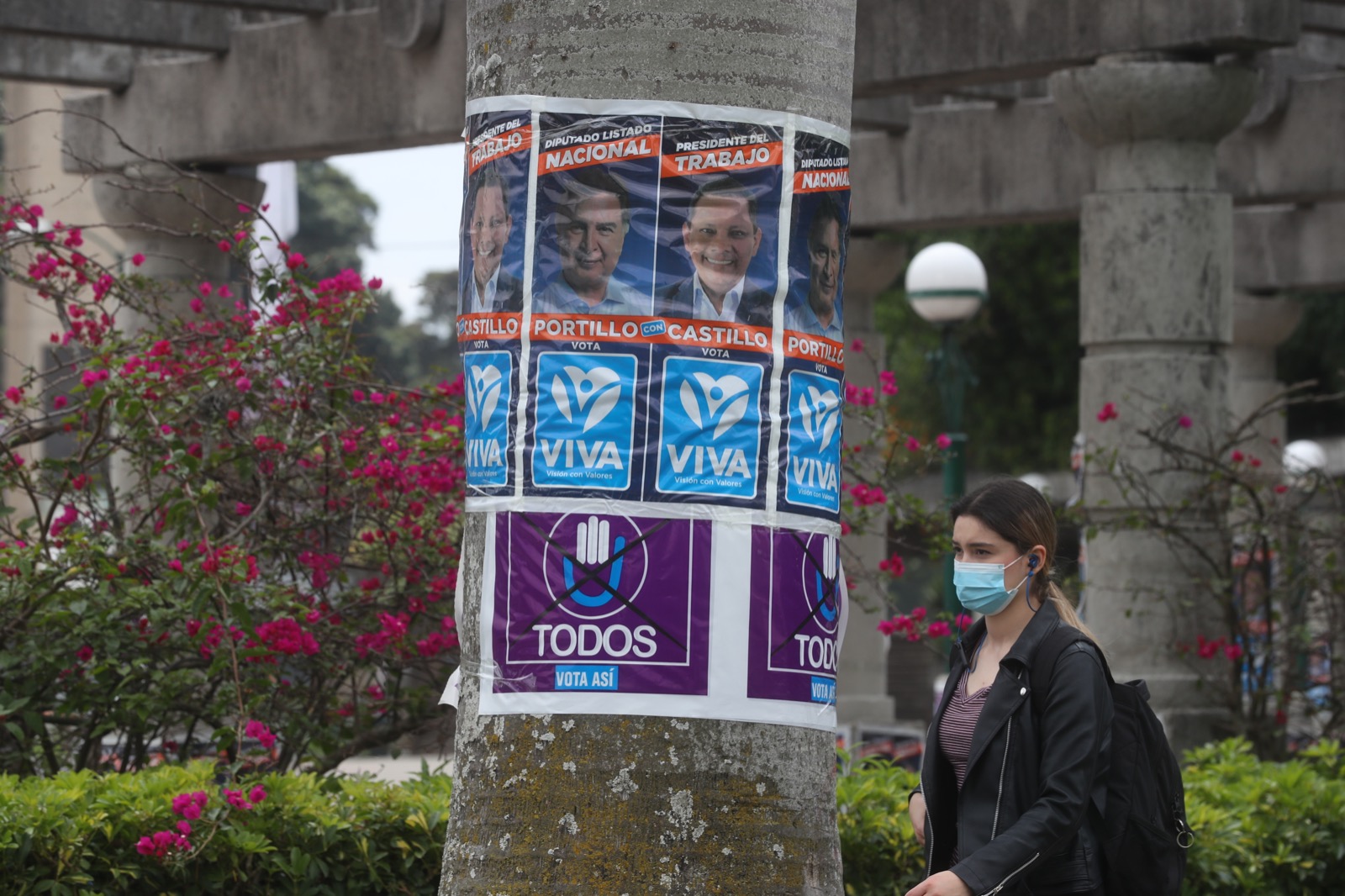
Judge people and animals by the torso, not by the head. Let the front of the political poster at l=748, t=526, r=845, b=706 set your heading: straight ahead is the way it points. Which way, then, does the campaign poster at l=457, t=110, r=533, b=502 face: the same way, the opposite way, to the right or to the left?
to the right

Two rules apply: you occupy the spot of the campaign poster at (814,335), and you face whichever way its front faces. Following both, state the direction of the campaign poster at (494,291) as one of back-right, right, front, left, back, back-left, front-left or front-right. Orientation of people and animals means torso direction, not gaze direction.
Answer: back-right

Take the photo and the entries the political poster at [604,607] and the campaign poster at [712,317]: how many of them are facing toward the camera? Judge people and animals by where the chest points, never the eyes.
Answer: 2

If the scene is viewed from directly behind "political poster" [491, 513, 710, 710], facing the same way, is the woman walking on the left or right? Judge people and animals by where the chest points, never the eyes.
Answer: on its left

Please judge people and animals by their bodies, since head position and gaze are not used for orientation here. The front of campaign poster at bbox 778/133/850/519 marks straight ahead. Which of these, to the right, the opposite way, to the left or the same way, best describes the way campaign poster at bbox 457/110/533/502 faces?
to the right

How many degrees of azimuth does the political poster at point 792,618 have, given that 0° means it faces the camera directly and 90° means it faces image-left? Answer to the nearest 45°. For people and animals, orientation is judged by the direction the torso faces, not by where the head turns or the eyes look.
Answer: approximately 315°
